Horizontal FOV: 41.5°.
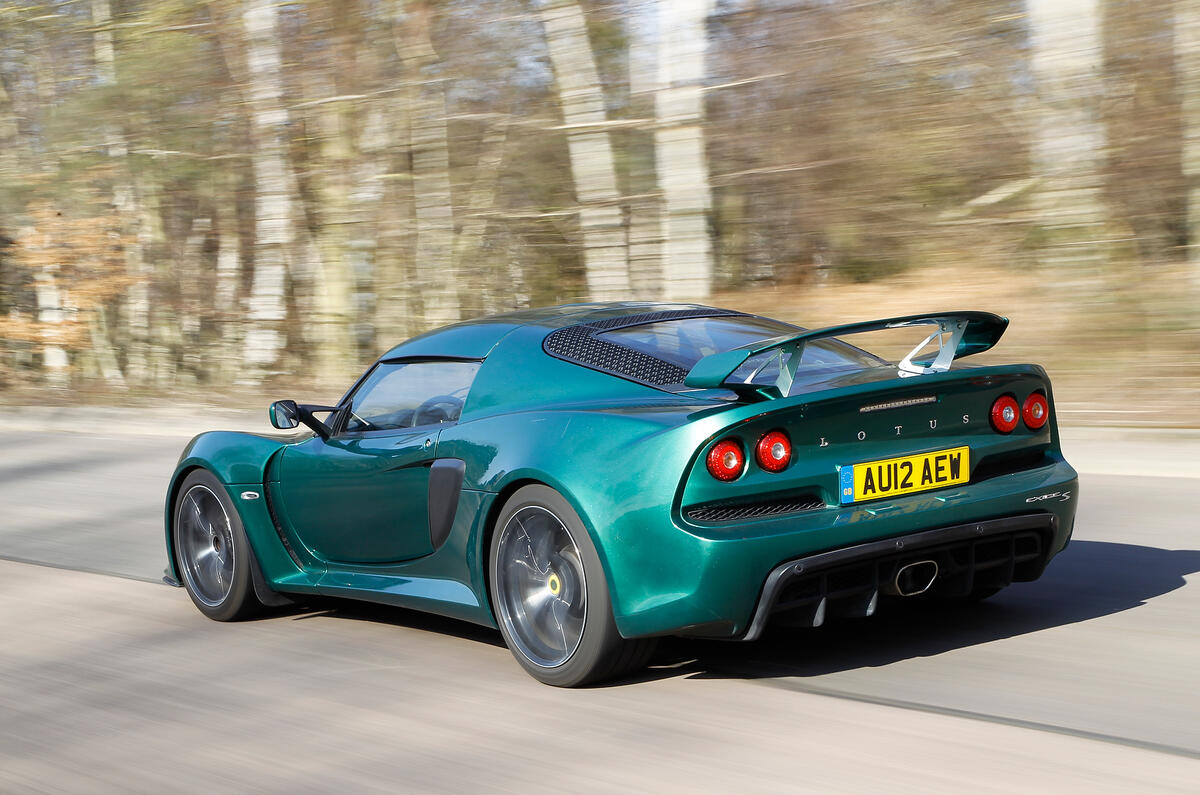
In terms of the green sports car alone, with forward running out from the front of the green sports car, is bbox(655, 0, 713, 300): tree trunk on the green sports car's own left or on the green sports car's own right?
on the green sports car's own right

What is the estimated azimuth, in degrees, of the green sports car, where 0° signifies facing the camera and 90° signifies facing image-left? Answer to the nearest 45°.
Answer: approximately 135°

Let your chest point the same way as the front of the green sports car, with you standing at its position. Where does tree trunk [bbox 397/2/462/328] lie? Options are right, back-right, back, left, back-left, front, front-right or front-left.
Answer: front-right

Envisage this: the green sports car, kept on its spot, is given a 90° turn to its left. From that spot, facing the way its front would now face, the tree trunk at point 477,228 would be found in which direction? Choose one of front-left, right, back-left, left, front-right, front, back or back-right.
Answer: back-right

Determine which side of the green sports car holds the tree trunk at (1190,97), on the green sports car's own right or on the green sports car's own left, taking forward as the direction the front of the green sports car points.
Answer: on the green sports car's own right

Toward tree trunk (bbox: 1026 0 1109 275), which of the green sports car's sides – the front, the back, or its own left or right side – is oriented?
right

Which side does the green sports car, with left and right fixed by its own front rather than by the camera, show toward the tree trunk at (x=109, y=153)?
front

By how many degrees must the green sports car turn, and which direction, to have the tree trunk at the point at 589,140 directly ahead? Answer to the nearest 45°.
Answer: approximately 45° to its right

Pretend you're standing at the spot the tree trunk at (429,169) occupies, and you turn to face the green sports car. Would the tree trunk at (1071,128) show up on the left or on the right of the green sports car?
left

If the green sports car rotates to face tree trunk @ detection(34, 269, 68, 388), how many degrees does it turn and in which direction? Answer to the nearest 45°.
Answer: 0° — it already faces it
